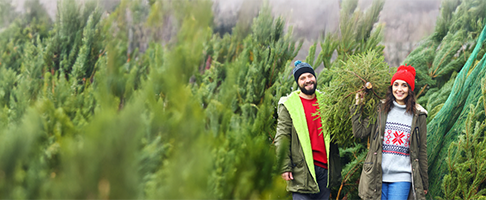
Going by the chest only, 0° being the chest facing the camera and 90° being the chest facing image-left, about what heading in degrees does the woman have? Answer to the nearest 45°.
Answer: approximately 0°
